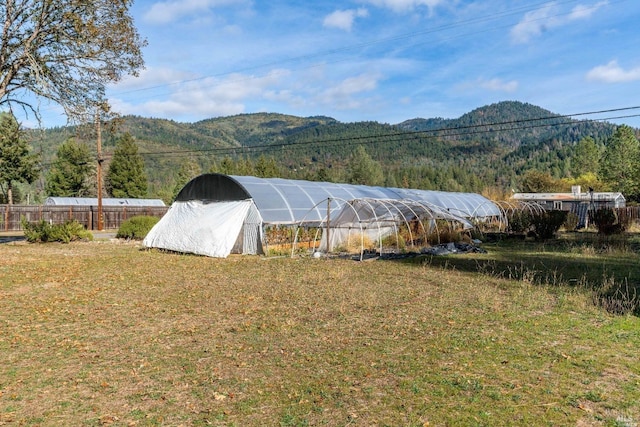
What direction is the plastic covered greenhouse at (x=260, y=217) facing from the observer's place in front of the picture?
facing the viewer and to the left of the viewer

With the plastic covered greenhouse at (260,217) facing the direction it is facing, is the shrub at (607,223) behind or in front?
behind

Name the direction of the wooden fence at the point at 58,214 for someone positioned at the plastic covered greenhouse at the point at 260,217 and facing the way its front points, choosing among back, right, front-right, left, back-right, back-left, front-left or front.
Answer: right

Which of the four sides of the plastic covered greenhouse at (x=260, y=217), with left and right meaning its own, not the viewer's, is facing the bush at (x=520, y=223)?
back

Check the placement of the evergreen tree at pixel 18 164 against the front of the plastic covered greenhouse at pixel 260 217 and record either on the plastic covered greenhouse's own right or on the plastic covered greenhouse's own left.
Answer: on the plastic covered greenhouse's own right

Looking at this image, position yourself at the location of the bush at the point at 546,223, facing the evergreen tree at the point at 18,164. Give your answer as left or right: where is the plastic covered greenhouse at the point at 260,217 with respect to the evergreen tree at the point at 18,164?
left

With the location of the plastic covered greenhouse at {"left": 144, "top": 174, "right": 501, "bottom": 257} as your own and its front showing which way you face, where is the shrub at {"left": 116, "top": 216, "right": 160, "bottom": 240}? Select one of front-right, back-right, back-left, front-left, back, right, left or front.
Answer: right

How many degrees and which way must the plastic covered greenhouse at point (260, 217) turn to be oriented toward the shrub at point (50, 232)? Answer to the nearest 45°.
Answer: approximately 45° to its right

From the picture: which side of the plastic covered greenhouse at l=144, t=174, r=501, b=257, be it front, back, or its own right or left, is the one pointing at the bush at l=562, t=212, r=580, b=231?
back
